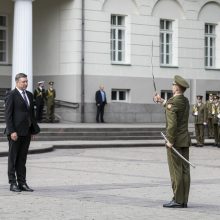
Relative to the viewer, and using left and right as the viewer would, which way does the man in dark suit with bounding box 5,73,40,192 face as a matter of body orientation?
facing the viewer and to the right of the viewer

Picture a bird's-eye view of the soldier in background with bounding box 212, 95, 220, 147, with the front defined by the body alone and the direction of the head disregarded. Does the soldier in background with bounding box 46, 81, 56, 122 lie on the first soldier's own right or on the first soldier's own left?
on the first soldier's own right

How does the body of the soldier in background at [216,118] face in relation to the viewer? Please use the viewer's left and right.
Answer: facing the viewer

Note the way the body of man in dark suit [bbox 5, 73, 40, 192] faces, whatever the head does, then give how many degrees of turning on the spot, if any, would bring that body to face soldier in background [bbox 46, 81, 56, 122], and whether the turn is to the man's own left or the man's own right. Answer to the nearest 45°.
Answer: approximately 135° to the man's own left

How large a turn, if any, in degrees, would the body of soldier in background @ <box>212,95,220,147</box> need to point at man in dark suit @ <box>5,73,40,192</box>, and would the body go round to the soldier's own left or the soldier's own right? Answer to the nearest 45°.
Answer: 0° — they already face them

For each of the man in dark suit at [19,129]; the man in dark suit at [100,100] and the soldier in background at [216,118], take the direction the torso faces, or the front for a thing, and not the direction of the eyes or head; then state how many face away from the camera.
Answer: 0

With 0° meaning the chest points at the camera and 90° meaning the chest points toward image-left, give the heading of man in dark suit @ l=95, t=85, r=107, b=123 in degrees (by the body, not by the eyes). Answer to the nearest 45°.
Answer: approximately 315°

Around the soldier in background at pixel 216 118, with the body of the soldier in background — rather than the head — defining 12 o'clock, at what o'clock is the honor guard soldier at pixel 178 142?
The honor guard soldier is roughly at 12 o'clock from the soldier in background.

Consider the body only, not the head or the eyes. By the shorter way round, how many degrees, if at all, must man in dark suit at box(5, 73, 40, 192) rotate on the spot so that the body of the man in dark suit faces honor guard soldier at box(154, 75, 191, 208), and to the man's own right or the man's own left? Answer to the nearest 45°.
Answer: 0° — they already face them

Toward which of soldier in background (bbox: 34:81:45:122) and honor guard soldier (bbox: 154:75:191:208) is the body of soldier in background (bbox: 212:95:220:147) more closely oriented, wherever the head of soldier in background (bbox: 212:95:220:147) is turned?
the honor guard soldier

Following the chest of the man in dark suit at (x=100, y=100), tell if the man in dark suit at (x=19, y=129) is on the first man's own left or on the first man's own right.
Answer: on the first man's own right

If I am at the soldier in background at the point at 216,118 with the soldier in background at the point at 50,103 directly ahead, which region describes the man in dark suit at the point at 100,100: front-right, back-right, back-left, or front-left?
front-right

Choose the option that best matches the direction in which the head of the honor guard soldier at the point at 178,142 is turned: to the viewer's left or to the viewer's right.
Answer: to the viewer's left
